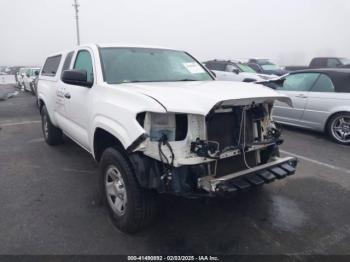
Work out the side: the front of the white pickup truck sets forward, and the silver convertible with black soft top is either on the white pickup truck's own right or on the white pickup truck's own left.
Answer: on the white pickup truck's own left

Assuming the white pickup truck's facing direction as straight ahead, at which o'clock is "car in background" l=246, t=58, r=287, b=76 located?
The car in background is roughly at 8 o'clock from the white pickup truck.

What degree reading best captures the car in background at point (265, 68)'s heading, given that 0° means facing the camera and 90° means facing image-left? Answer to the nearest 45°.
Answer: approximately 315°

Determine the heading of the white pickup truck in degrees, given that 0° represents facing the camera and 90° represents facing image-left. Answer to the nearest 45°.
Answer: approximately 315°

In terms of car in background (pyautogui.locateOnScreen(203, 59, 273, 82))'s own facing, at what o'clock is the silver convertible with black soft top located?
The silver convertible with black soft top is roughly at 1 o'clock from the car in background.

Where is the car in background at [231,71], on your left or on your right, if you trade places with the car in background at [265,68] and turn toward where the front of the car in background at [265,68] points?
on your right

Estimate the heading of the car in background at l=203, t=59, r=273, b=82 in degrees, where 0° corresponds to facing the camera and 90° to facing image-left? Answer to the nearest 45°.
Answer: approximately 315°
